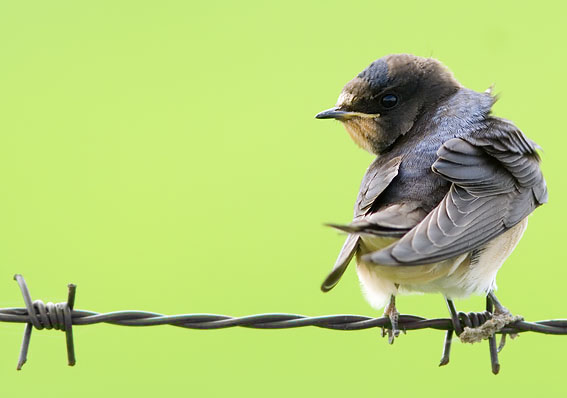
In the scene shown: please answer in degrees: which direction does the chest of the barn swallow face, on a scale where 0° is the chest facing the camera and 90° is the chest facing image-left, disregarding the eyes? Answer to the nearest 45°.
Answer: approximately 225°
